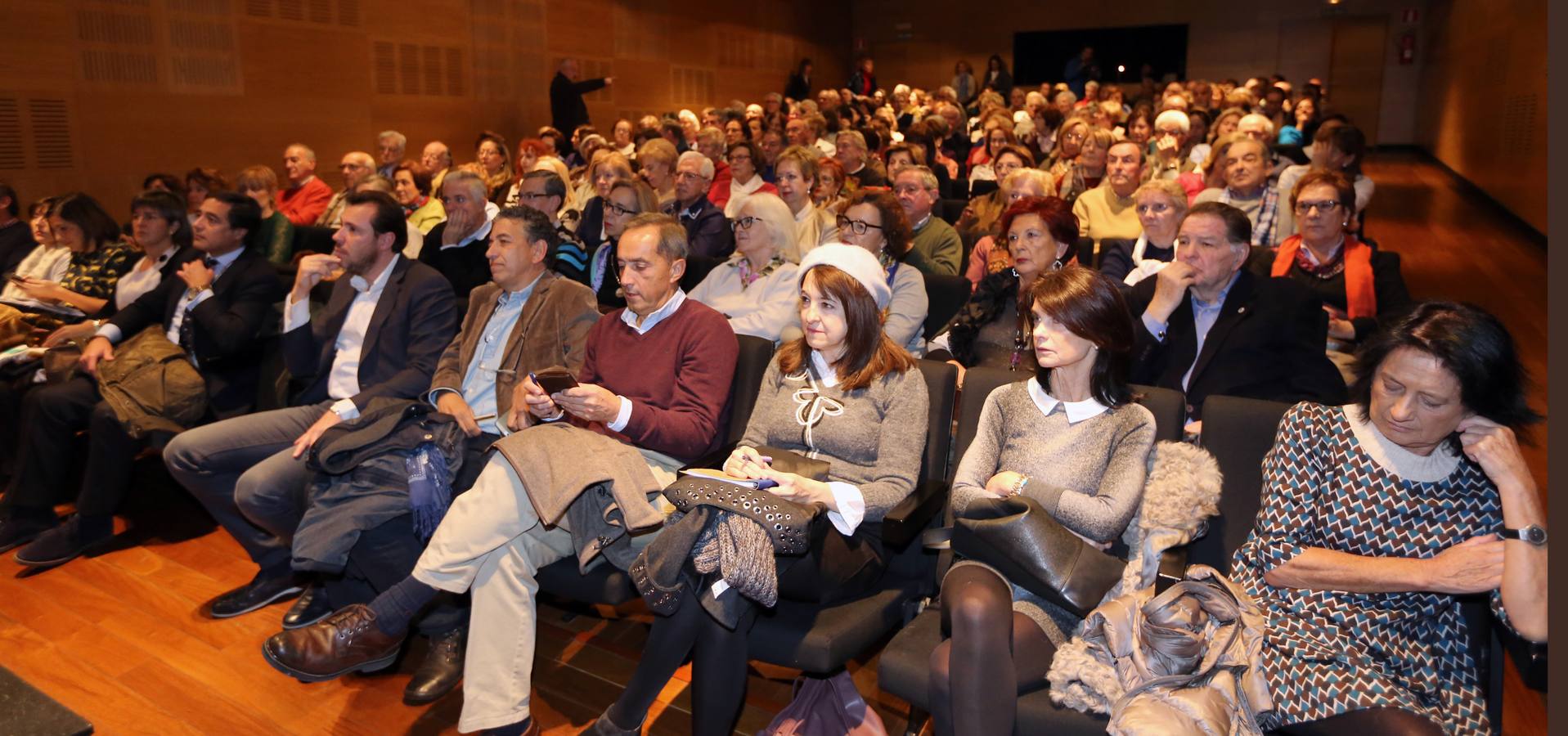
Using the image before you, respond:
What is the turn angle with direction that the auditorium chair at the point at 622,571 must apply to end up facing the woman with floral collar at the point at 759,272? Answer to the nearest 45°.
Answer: approximately 135° to its right

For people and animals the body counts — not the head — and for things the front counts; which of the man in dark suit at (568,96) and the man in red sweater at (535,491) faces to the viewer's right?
the man in dark suit

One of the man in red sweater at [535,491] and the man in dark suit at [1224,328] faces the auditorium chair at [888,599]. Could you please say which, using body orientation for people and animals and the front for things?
the man in dark suit

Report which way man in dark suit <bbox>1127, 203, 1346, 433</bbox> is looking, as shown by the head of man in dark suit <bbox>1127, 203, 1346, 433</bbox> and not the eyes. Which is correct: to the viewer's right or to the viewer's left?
to the viewer's left

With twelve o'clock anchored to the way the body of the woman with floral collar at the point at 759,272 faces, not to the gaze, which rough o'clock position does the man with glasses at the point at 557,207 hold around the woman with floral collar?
The man with glasses is roughly at 3 o'clock from the woman with floral collar.

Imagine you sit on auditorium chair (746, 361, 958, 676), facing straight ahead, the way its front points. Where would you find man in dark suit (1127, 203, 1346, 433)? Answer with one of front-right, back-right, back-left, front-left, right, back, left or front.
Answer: back

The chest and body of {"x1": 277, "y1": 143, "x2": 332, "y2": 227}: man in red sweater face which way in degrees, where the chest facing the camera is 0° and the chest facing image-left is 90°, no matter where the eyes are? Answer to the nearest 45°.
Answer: approximately 45°

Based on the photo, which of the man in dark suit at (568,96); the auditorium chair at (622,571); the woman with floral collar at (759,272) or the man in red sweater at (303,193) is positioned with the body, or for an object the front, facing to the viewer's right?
the man in dark suit

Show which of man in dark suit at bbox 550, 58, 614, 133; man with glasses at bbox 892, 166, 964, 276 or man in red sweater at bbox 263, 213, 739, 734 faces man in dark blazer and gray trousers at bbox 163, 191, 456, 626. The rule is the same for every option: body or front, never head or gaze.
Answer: the man with glasses

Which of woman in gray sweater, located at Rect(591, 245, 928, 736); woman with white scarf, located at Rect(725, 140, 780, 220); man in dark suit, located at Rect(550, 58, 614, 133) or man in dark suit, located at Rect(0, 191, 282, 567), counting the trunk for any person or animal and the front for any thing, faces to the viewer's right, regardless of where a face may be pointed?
man in dark suit, located at Rect(550, 58, 614, 133)

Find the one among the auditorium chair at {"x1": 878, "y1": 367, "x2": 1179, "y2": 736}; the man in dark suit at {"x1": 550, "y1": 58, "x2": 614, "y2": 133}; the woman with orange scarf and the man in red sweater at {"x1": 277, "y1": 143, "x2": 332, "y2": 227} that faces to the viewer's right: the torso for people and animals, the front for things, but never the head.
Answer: the man in dark suit

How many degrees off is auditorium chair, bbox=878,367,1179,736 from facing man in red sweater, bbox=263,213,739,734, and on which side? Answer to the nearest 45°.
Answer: approximately 45° to its right

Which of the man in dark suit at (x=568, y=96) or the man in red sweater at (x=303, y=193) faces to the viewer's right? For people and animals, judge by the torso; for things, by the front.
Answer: the man in dark suit

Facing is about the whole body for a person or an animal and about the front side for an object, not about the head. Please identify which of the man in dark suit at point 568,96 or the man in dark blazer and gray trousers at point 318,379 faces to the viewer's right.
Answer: the man in dark suit at point 568,96

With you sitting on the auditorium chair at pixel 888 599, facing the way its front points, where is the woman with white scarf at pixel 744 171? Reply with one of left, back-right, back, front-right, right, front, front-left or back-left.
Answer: back-right

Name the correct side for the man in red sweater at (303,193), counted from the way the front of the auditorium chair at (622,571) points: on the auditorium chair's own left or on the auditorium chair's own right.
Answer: on the auditorium chair's own right
